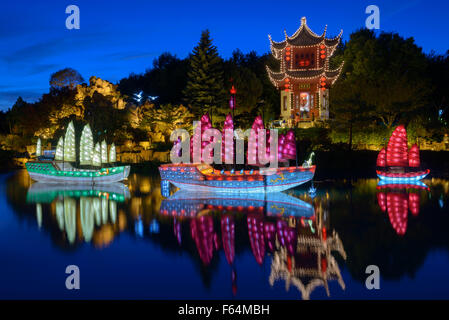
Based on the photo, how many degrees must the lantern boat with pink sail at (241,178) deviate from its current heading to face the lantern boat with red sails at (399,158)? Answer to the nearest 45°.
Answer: approximately 45° to its left

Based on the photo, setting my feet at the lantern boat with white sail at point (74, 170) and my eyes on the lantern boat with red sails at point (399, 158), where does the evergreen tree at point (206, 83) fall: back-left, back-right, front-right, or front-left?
front-left

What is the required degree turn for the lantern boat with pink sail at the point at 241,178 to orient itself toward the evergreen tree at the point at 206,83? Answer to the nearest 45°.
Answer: approximately 90° to its left

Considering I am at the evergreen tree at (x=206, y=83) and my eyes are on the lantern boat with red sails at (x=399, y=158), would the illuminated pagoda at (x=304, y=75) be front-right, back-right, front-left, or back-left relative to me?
front-left

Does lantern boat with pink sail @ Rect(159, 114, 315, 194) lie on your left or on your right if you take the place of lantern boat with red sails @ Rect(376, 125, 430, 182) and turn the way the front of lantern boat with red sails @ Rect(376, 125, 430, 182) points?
on your right

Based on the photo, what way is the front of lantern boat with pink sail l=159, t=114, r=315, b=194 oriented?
to the viewer's right

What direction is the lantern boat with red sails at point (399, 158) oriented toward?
to the viewer's right

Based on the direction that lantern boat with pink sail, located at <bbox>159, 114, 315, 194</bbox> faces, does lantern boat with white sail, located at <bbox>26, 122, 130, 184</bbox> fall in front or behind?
behind
